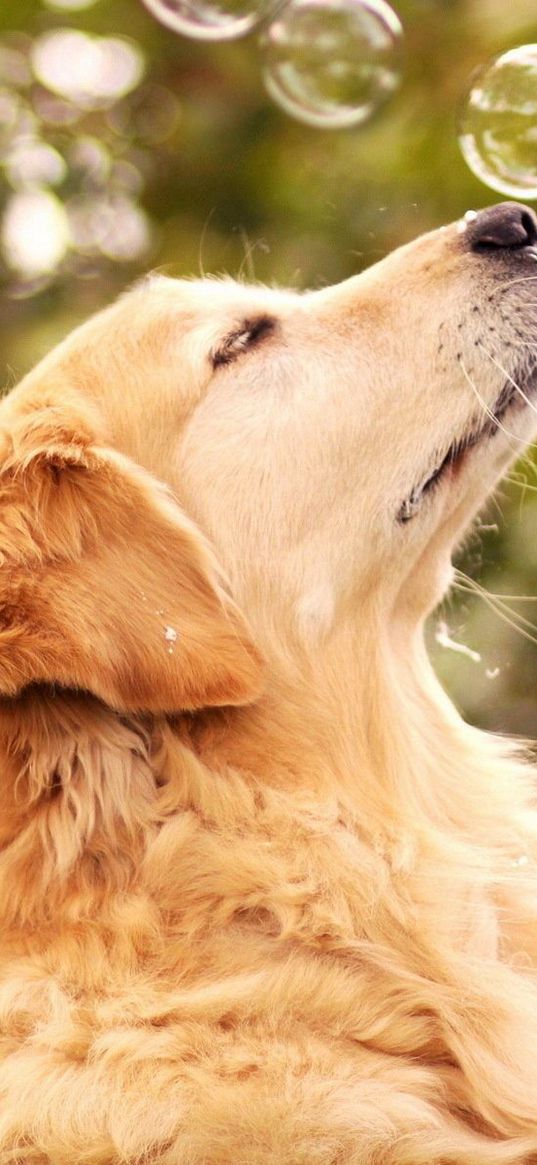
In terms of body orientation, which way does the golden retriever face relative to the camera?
to the viewer's right
